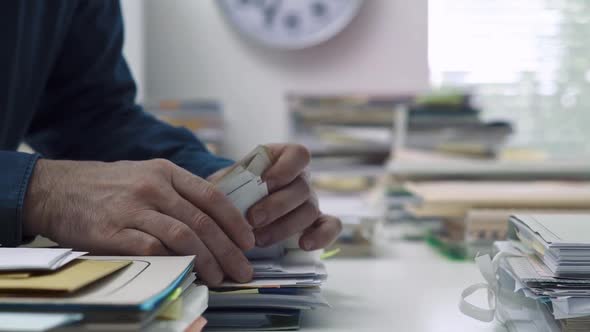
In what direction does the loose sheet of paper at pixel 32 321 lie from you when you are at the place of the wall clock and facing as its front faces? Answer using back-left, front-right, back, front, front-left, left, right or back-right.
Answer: front

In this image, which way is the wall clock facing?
toward the camera

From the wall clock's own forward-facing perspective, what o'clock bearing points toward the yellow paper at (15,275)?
The yellow paper is roughly at 12 o'clock from the wall clock.

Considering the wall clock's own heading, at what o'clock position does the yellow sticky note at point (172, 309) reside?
The yellow sticky note is roughly at 12 o'clock from the wall clock.

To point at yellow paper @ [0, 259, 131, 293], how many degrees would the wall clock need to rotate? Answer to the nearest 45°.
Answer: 0° — it already faces it

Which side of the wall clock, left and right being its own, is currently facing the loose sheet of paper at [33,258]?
front
